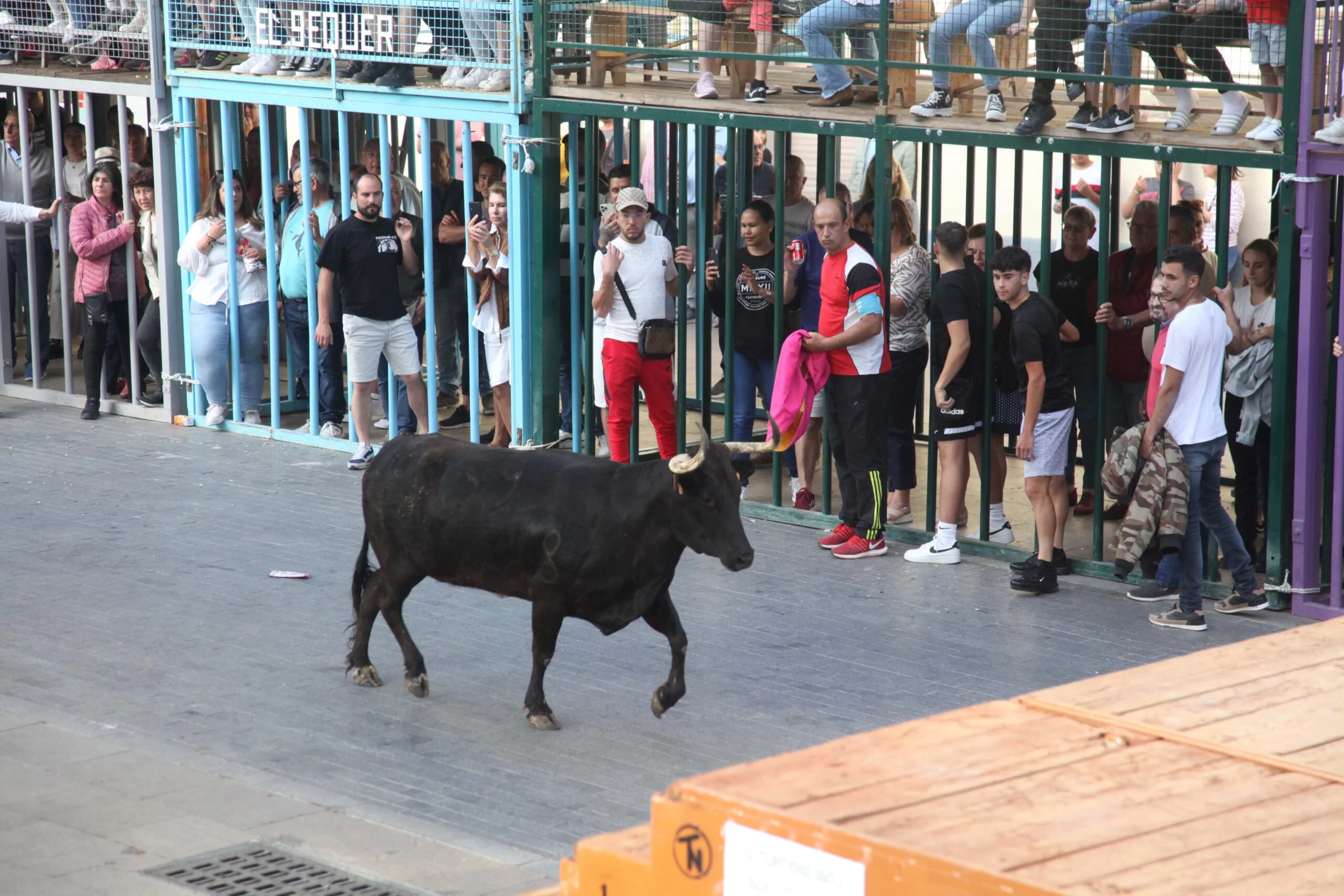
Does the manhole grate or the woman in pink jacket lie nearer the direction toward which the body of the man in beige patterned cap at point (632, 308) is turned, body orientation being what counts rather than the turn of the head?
the manhole grate

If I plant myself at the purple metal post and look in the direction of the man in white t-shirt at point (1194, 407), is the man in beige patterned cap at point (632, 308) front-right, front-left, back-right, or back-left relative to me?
front-right

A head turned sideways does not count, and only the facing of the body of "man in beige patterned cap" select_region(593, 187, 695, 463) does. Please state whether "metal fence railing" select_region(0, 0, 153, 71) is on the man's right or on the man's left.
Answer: on the man's right

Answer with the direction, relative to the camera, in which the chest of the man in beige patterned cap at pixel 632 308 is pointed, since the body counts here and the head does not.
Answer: toward the camera

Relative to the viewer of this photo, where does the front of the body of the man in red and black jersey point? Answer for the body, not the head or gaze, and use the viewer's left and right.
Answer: facing the viewer and to the left of the viewer

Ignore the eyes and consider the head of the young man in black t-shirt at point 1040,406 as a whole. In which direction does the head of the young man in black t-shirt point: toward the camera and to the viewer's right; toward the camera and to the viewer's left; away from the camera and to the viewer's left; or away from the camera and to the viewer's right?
toward the camera and to the viewer's left

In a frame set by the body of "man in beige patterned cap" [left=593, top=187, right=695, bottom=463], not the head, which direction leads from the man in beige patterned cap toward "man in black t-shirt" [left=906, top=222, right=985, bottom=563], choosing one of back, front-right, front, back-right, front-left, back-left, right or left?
front-left

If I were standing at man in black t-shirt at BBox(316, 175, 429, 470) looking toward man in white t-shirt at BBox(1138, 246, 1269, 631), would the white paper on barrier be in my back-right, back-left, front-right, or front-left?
front-right

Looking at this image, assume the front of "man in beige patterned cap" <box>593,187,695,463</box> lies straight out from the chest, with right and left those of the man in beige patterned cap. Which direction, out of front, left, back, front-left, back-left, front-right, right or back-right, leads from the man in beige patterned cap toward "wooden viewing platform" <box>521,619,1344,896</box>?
front
